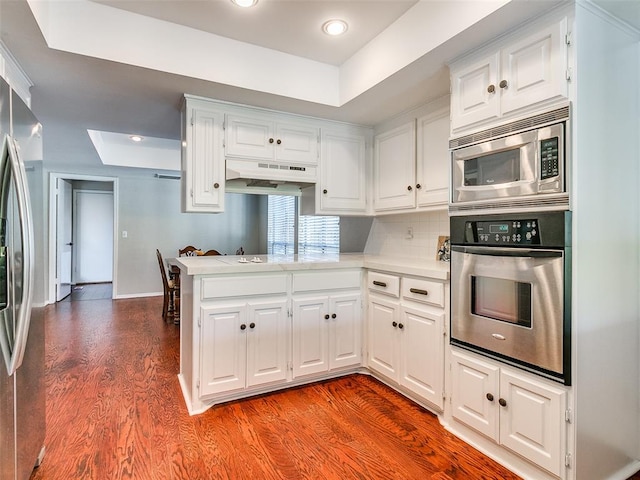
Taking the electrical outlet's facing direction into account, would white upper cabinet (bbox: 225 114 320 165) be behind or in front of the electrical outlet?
in front

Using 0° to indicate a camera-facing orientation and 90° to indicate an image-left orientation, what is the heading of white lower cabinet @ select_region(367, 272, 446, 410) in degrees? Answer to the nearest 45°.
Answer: approximately 45°

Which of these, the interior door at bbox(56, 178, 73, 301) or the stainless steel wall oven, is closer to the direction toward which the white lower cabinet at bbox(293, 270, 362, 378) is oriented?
the stainless steel wall oven

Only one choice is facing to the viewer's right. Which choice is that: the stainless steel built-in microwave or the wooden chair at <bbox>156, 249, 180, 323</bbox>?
the wooden chair

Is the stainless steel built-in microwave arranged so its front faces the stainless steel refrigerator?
yes

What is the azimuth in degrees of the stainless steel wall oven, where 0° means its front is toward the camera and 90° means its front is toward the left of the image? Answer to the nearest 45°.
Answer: approximately 45°

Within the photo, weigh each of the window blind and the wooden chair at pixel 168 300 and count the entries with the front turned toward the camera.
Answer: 1

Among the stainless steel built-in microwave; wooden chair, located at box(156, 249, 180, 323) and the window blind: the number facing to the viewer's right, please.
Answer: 1
